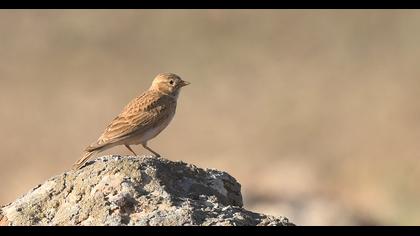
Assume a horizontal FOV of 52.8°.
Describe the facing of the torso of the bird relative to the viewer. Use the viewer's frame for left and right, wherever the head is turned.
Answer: facing to the right of the viewer
